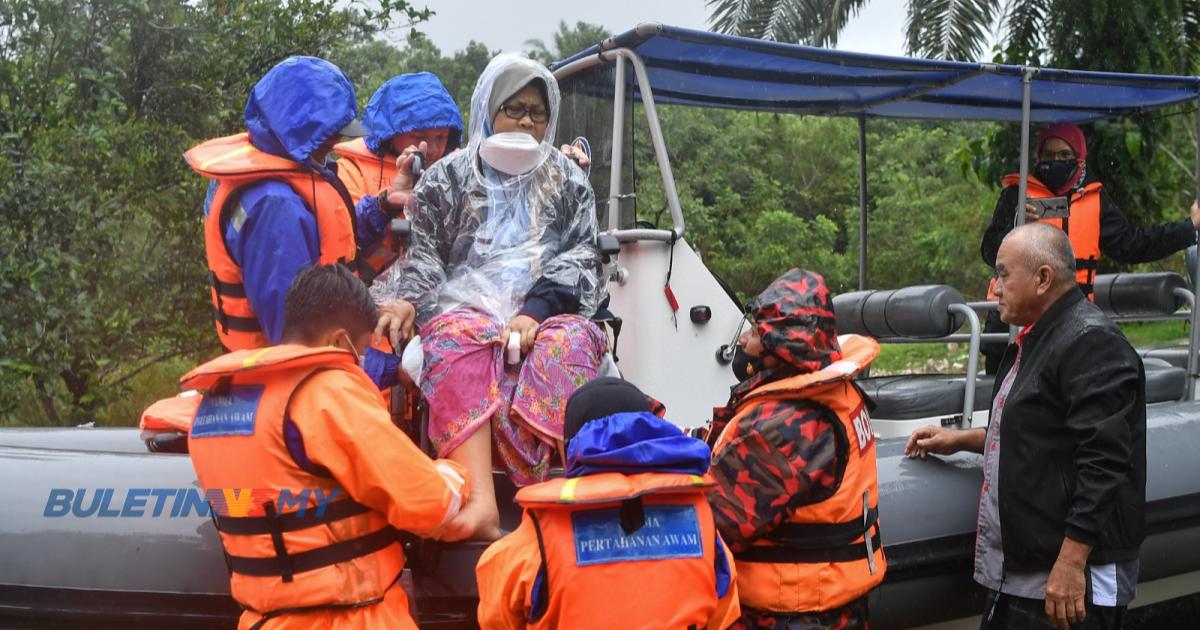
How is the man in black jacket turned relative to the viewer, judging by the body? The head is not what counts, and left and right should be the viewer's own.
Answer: facing to the left of the viewer

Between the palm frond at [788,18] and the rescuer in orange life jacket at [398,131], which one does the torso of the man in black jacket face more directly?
the rescuer in orange life jacket

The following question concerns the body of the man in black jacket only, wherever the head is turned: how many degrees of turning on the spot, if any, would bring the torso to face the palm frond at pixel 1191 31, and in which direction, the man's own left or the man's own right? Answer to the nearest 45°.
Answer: approximately 90° to the man's own right

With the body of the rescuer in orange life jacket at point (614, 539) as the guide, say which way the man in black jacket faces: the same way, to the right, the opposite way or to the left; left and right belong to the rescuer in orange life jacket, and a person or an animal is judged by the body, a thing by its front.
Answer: to the left

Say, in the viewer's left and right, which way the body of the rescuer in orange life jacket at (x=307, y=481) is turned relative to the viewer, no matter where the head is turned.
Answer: facing away from the viewer and to the right of the viewer

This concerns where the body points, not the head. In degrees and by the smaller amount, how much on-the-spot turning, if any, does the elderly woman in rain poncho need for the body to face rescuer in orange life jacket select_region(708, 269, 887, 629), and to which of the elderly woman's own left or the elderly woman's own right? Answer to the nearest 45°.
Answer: approximately 45° to the elderly woman's own left

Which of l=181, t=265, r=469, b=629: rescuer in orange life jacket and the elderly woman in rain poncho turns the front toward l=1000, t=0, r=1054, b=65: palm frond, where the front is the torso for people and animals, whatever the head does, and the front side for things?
the rescuer in orange life jacket

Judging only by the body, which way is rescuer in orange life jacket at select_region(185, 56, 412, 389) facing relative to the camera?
to the viewer's right

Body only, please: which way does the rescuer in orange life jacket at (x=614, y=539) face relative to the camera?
away from the camera
